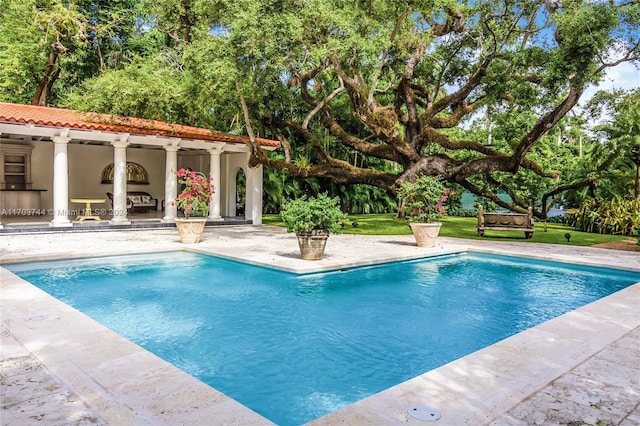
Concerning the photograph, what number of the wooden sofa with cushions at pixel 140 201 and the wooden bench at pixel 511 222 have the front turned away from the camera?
0

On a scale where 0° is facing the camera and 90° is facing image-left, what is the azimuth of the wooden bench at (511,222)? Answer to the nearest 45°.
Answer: approximately 0°

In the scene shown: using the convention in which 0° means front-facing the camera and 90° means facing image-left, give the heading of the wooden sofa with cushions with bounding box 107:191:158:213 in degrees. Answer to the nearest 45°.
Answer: approximately 315°

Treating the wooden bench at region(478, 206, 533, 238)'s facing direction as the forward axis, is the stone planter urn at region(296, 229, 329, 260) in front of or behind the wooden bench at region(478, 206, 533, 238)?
in front
